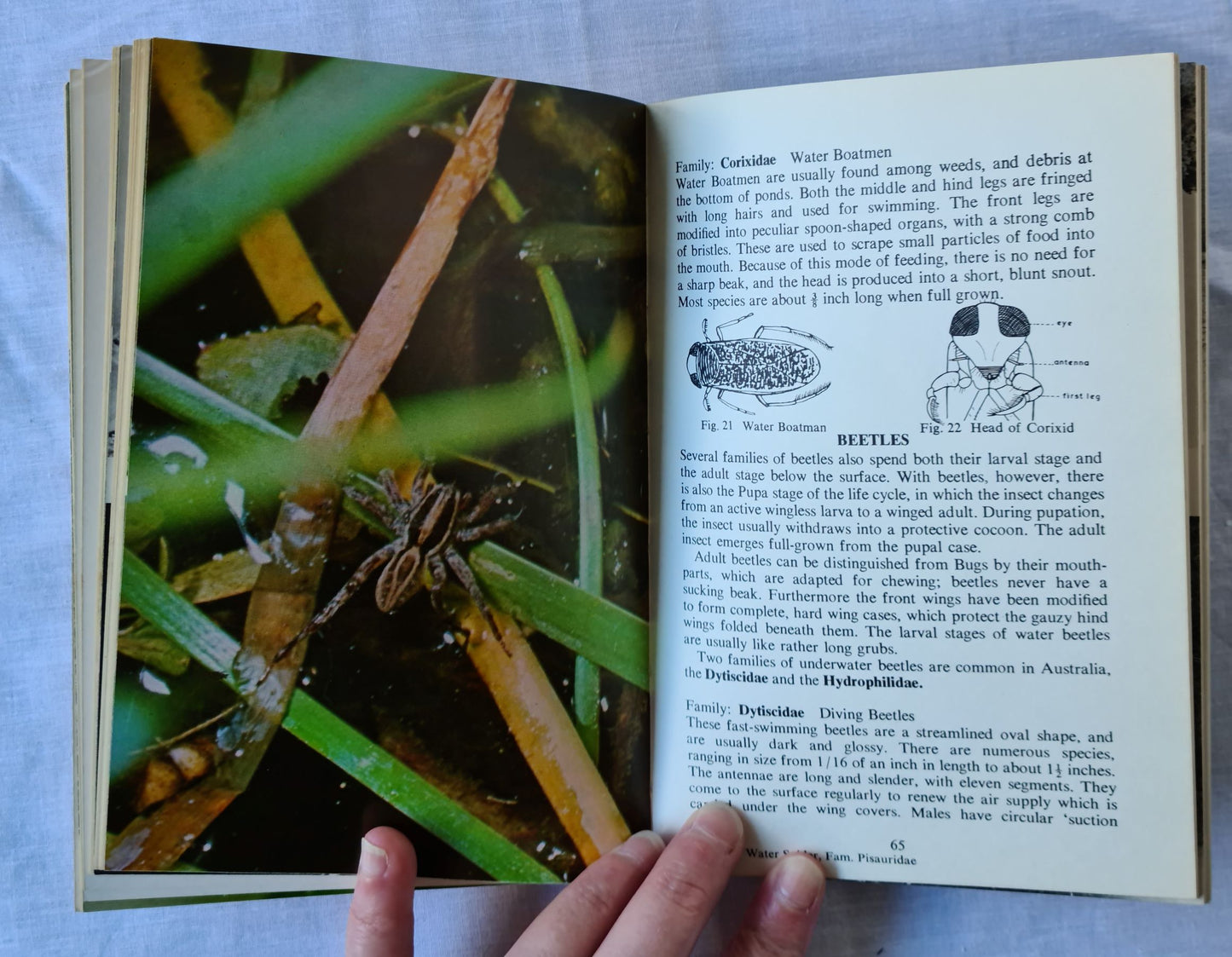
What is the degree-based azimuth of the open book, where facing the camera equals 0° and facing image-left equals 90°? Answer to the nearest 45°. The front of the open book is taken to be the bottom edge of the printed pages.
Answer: approximately 0°
